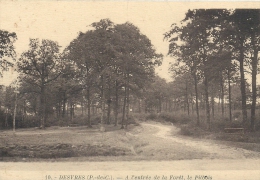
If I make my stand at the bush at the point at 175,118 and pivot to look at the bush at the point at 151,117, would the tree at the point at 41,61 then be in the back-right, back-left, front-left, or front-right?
front-left
